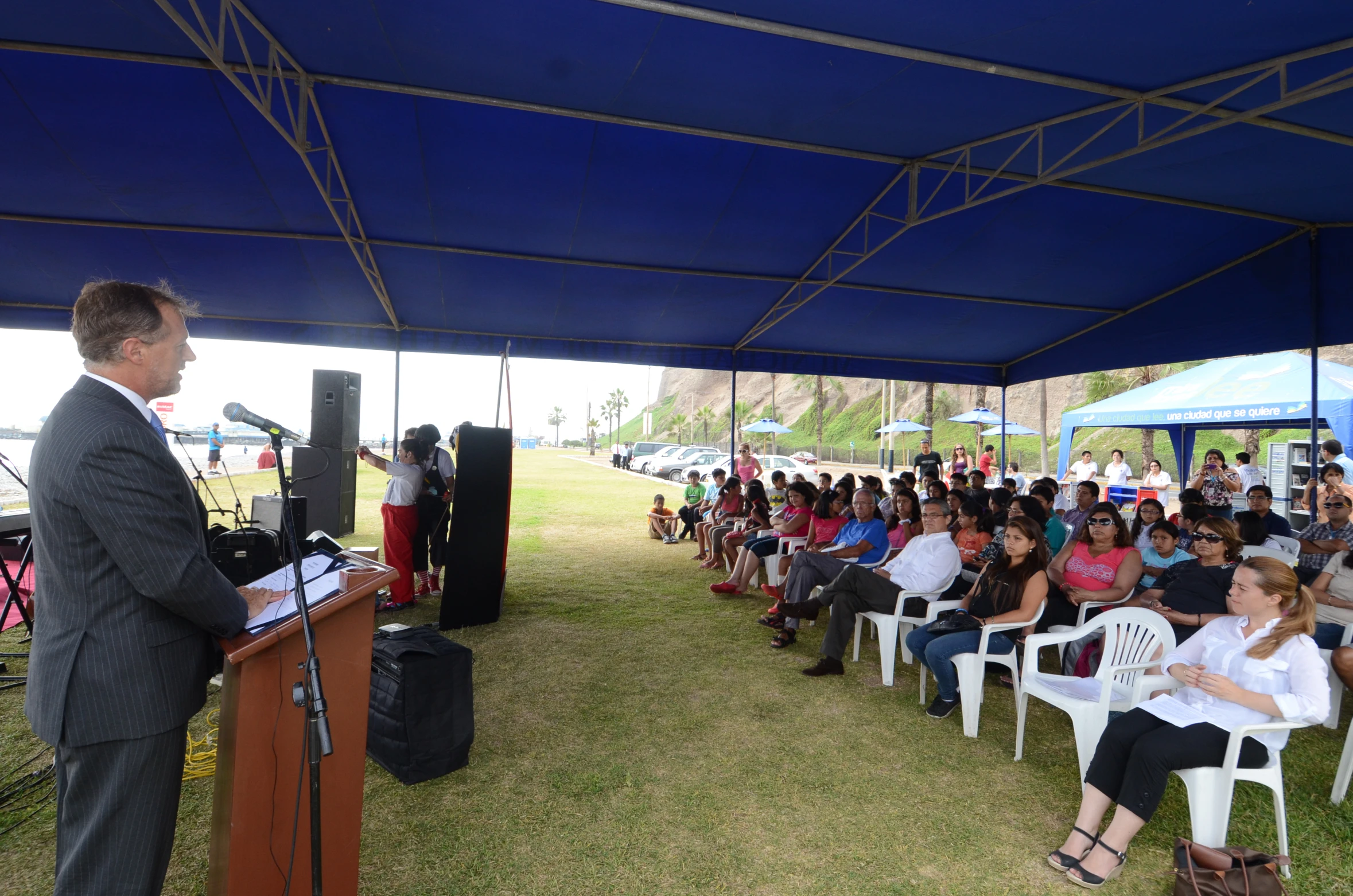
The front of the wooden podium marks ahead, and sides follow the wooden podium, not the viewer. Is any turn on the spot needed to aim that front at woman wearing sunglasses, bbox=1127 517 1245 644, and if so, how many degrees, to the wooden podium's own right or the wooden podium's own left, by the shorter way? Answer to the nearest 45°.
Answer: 0° — it already faces them

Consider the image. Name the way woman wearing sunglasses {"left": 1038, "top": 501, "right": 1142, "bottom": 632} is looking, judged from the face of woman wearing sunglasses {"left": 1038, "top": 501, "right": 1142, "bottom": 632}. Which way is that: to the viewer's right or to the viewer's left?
to the viewer's left

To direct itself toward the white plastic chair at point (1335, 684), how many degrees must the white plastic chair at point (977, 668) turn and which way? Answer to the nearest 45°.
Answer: approximately 180°

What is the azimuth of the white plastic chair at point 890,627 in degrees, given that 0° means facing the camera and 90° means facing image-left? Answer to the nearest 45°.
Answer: approximately 45°

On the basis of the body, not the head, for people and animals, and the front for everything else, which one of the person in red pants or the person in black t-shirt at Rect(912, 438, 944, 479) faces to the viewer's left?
the person in red pants

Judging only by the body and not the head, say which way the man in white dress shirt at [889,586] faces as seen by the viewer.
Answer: to the viewer's left

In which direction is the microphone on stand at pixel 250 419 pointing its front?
to the viewer's left

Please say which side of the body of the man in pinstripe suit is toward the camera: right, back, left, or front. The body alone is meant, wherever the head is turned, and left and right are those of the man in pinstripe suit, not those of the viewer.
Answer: right

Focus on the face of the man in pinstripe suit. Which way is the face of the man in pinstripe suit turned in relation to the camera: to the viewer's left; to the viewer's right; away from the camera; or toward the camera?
to the viewer's right

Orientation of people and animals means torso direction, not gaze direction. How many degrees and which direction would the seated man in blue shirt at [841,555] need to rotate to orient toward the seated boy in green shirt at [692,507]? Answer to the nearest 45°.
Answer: approximately 90° to their right

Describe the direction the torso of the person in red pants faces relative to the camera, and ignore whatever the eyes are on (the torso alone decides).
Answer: to the viewer's left

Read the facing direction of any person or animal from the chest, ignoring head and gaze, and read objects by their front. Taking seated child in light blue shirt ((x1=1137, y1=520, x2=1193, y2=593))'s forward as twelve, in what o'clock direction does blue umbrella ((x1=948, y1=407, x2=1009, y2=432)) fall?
The blue umbrella is roughly at 4 o'clock from the seated child in light blue shirt.
